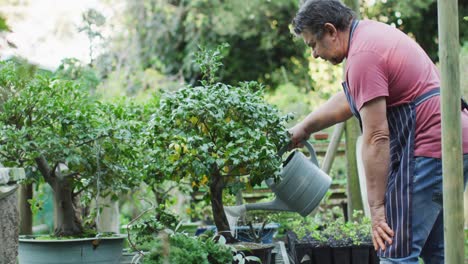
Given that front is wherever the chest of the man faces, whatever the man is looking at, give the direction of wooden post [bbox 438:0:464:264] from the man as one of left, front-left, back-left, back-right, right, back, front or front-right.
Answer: left

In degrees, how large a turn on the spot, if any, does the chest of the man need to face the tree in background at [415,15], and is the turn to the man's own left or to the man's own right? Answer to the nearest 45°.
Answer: approximately 90° to the man's own right

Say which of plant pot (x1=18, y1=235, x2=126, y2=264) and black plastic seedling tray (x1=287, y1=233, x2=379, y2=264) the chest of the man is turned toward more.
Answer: the plant pot

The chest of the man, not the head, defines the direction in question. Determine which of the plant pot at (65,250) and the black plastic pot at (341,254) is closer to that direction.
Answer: the plant pot

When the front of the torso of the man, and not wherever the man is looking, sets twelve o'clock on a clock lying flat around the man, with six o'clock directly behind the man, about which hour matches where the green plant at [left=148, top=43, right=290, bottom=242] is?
The green plant is roughly at 1 o'clock from the man.

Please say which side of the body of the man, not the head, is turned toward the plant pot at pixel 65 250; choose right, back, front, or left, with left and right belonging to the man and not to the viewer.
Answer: front

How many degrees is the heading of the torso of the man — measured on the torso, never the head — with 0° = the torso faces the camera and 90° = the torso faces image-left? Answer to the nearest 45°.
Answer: approximately 90°

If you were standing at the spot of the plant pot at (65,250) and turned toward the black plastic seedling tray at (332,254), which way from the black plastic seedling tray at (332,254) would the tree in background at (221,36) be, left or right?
left

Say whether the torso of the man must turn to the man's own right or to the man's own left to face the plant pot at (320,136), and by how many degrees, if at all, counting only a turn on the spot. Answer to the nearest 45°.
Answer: approximately 90° to the man's own right

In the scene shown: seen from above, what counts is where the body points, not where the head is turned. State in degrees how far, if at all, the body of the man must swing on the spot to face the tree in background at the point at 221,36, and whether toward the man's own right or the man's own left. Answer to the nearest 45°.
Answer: approximately 90° to the man's own right

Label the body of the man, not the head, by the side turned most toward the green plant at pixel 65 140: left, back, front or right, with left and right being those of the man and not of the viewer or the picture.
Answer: front

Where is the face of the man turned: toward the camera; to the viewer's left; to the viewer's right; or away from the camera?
to the viewer's left

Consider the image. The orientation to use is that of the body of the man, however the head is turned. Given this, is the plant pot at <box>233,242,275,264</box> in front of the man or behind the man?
in front
